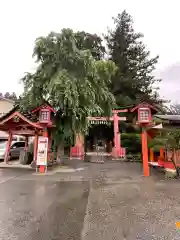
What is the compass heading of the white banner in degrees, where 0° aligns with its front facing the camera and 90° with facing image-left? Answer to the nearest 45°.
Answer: approximately 0°

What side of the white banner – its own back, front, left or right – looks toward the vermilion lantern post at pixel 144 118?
left

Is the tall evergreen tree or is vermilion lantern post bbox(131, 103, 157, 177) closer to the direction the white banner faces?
the vermilion lantern post

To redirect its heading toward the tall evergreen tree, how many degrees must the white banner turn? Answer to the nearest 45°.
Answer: approximately 135° to its left
